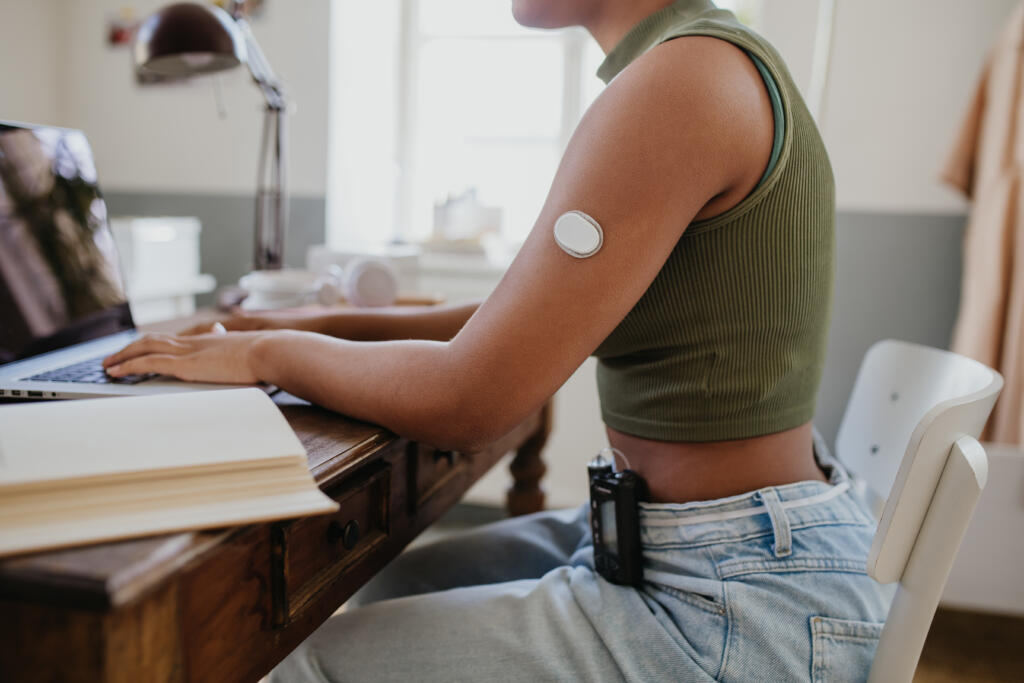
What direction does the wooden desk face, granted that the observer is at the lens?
facing the viewer and to the right of the viewer

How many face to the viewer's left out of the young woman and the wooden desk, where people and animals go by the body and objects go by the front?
1

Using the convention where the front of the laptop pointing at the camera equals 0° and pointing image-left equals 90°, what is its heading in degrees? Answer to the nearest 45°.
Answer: approximately 315°

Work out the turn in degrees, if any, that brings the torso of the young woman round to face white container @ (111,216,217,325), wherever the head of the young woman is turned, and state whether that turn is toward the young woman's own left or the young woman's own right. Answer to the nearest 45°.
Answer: approximately 45° to the young woman's own right

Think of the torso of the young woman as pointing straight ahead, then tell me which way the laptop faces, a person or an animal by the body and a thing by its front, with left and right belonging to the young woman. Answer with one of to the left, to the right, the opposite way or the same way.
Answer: the opposite way

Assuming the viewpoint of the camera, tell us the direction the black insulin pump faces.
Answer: facing the viewer and to the left of the viewer

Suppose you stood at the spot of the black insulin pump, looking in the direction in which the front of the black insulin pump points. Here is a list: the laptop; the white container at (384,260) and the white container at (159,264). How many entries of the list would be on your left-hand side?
0

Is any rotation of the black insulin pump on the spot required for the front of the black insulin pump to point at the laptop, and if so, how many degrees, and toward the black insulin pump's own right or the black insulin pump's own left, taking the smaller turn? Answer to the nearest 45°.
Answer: approximately 45° to the black insulin pump's own right

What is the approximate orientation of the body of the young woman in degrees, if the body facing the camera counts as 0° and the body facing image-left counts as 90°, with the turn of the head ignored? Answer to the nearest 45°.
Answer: approximately 90°

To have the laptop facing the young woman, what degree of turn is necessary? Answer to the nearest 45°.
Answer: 0° — it already faces them

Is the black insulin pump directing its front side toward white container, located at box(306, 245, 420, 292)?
no
